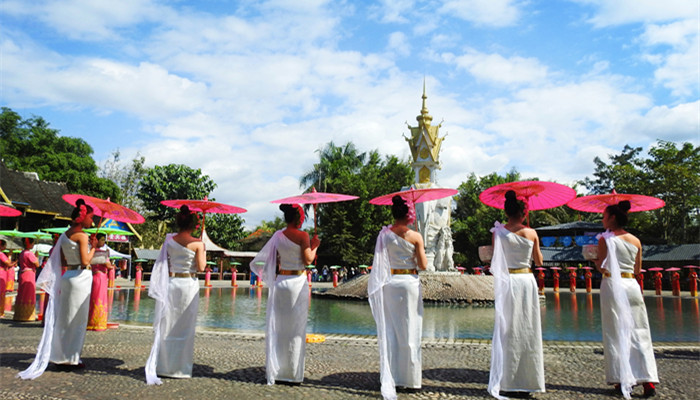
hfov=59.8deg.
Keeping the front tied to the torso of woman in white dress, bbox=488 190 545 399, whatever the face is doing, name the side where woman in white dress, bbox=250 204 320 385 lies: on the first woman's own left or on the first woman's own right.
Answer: on the first woman's own left

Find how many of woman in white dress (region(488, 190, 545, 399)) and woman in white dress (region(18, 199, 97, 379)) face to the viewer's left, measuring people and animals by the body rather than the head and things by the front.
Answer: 0

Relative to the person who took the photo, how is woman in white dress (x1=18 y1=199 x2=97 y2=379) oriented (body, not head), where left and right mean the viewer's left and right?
facing away from the viewer and to the right of the viewer

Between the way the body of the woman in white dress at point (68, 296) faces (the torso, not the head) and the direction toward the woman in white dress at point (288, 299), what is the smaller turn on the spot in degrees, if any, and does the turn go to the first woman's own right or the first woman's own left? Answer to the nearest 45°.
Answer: approximately 90° to the first woman's own right

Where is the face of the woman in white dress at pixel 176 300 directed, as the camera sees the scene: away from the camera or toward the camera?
away from the camera

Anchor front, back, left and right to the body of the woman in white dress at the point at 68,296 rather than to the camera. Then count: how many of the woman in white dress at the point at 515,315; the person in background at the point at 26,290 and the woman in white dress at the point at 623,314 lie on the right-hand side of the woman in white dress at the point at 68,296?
2

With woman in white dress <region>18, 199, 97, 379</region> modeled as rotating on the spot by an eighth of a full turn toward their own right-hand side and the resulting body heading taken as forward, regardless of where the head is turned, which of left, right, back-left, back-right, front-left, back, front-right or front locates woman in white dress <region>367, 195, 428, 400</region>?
front-right

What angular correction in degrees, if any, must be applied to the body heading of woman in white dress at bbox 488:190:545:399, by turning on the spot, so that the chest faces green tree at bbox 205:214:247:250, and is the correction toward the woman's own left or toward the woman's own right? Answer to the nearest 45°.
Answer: approximately 45° to the woman's own left

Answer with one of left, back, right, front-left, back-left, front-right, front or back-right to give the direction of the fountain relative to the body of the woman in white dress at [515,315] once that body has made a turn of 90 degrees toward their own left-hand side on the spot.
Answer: right

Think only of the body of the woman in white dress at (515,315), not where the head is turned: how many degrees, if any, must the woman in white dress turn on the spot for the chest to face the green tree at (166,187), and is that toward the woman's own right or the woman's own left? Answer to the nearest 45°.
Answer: approximately 45° to the woman's own left

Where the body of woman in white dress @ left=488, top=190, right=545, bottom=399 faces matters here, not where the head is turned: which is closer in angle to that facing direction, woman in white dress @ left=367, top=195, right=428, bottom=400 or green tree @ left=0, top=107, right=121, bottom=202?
the green tree

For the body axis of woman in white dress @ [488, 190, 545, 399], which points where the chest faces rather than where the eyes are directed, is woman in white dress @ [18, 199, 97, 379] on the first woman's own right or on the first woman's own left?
on the first woman's own left

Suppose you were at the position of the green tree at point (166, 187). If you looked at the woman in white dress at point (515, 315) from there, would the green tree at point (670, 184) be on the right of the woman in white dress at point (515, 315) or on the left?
left

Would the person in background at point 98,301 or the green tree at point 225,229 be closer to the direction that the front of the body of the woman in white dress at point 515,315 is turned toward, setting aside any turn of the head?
the green tree

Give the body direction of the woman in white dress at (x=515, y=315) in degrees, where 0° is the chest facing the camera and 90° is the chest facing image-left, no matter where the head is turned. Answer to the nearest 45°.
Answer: approximately 180°
